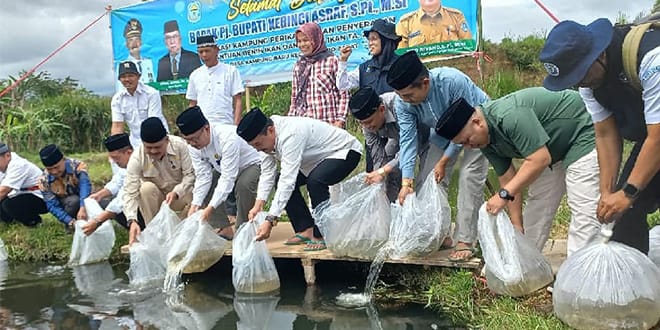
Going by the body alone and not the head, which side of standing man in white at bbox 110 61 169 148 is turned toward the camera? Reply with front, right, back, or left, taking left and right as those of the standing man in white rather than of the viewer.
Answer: front

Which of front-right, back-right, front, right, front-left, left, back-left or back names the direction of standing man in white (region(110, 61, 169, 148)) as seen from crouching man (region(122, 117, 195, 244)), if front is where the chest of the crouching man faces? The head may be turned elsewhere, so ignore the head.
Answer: back

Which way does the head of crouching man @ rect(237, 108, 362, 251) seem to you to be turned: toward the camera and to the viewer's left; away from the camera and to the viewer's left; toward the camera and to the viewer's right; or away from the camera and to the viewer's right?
toward the camera and to the viewer's left

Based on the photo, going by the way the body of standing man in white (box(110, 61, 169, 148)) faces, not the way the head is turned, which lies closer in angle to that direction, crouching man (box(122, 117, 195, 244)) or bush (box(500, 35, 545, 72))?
the crouching man

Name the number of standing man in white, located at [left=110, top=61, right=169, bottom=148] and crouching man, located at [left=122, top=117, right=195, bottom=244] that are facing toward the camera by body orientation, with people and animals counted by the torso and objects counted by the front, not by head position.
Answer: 2

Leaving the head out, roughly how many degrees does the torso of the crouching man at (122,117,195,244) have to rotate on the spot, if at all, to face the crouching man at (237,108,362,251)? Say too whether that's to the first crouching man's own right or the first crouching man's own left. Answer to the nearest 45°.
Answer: approximately 45° to the first crouching man's own left

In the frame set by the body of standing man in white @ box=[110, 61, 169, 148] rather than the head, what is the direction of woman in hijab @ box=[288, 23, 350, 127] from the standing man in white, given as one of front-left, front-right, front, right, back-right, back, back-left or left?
front-left

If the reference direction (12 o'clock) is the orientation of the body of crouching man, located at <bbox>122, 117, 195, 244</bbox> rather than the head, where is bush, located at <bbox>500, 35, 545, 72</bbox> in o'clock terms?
The bush is roughly at 8 o'clock from the crouching man.

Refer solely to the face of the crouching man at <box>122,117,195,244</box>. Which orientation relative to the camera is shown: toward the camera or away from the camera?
toward the camera

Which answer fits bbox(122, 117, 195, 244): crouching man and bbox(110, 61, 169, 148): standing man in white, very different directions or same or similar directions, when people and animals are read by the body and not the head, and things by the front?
same or similar directions

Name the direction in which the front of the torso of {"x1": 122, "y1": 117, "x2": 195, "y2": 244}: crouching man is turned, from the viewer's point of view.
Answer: toward the camera

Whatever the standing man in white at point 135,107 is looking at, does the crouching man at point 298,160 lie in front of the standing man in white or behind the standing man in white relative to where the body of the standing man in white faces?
in front

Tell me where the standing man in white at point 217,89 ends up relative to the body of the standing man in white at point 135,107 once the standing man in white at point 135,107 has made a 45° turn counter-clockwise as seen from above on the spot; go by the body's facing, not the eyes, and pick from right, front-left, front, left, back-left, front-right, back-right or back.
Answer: front

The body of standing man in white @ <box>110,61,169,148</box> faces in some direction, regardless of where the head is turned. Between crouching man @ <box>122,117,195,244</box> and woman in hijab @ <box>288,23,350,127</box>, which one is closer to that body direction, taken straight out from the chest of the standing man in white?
the crouching man
